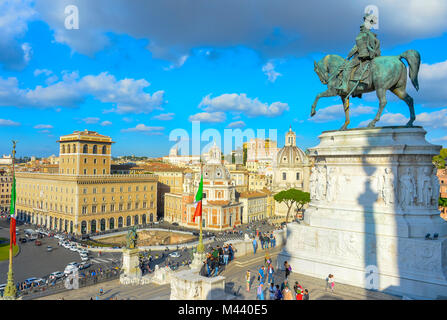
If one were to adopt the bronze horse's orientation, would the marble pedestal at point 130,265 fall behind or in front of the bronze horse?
in front

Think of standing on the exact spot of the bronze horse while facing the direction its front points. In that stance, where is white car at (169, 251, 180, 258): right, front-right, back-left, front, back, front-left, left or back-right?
front-right

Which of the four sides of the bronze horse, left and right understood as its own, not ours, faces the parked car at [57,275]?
front

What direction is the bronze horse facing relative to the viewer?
to the viewer's left

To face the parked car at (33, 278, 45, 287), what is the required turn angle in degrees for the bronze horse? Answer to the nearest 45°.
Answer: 0° — it already faces it

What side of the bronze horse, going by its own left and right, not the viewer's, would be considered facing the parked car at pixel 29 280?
front

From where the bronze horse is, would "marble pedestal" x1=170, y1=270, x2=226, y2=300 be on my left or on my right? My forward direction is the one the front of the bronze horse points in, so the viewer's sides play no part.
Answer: on my left

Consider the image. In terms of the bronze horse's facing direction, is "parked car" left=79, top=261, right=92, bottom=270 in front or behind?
in front
